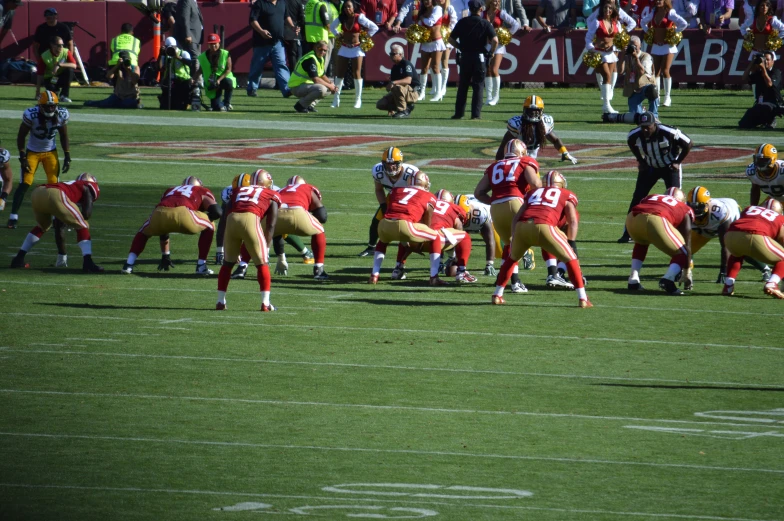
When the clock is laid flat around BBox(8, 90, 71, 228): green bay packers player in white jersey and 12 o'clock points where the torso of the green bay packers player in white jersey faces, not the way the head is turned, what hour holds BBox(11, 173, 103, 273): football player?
The football player is roughly at 12 o'clock from the green bay packers player in white jersey.

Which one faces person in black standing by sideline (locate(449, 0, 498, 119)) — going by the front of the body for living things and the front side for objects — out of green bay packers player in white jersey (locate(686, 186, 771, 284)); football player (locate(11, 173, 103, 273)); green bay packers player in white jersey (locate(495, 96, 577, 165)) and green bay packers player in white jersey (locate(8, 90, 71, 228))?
the football player

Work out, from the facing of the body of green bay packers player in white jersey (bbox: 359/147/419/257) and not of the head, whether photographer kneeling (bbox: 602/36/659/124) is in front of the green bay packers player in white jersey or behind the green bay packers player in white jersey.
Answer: behind

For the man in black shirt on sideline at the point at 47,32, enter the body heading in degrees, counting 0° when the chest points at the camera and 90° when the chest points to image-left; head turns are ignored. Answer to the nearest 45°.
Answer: approximately 0°

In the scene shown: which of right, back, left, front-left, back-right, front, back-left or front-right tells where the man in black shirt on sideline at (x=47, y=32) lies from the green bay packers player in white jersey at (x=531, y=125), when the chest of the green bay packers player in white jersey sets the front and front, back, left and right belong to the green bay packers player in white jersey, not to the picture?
back-right
